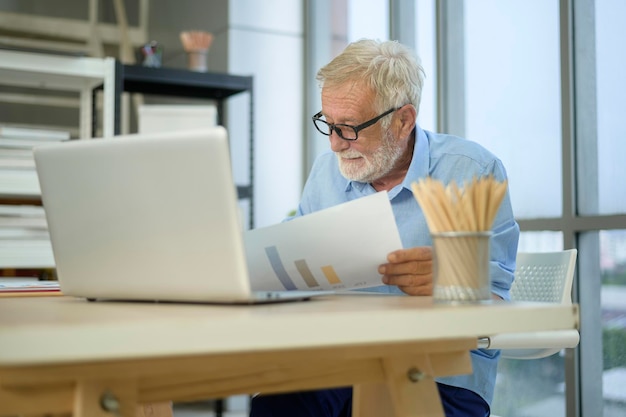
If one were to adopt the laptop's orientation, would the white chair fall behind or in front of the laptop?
in front

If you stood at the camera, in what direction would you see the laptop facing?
facing away from the viewer and to the right of the viewer

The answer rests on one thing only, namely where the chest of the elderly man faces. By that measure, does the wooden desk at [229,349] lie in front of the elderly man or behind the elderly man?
in front

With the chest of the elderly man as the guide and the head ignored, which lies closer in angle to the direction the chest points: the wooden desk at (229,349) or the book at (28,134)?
the wooden desk

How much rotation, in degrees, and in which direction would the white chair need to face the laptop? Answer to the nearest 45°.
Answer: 0° — it already faces it

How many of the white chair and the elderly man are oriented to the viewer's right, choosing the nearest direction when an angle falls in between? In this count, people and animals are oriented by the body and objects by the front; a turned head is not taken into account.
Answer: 0

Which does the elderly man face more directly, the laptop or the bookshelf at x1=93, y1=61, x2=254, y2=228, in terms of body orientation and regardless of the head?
the laptop

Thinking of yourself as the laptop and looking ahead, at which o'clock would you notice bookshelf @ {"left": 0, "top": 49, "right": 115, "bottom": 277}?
The bookshelf is roughly at 10 o'clock from the laptop.

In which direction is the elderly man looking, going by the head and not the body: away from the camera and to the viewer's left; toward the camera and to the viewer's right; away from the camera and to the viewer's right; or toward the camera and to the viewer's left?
toward the camera and to the viewer's left

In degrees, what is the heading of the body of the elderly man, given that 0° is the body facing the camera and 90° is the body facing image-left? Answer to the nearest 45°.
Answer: approximately 45°

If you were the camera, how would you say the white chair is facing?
facing the viewer and to the left of the viewer
